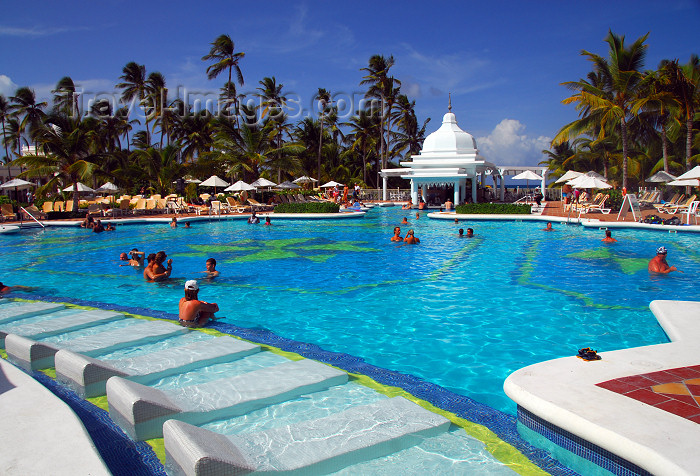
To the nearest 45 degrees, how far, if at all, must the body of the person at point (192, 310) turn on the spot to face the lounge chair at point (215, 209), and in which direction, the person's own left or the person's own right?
approximately 45° to the person's own left

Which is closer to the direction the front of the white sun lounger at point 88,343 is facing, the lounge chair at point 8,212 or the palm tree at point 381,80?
the palm tree

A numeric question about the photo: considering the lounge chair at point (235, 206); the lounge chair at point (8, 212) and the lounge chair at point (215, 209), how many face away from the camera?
0

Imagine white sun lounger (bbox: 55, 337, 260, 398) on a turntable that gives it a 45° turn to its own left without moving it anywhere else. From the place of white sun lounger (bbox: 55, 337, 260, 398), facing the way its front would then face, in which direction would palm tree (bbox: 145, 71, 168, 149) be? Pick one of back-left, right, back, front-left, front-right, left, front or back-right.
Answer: front

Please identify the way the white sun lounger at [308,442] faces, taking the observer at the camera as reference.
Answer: facing away from the viewer and to the right of the viewer

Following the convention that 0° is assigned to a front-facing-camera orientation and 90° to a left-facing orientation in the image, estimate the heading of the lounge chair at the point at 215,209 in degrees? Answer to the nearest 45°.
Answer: approximately 315°

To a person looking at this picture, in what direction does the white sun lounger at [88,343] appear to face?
facing away from the viewer and to the right of the viewer

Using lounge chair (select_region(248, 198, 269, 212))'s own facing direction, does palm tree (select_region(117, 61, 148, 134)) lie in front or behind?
behind

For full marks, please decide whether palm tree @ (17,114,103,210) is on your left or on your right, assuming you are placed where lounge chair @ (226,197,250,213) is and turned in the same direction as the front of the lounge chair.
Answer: on your right

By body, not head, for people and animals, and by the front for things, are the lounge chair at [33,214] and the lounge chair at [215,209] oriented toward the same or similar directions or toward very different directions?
same or similar directions

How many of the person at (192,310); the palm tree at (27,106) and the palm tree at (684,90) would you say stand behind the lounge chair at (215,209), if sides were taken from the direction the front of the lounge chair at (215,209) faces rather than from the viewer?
1

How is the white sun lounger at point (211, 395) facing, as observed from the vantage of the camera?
facing away from the viewer and to the right of the viewer

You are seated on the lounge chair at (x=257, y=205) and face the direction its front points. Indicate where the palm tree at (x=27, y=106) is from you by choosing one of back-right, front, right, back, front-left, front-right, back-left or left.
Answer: back

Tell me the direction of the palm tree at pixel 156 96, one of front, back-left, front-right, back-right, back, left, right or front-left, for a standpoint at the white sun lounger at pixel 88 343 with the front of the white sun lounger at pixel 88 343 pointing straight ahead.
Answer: front-left

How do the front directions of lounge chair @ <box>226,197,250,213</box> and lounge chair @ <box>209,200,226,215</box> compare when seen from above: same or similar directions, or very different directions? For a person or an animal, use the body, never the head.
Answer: same or similar directions

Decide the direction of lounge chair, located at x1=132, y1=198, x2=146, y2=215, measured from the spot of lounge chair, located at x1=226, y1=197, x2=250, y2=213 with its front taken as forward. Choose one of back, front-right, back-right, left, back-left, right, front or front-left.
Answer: back-right

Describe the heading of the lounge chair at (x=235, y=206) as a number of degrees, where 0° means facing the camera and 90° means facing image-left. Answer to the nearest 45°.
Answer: approximately 315°

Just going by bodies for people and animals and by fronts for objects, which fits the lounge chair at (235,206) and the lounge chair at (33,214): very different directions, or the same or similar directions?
same or similar directions

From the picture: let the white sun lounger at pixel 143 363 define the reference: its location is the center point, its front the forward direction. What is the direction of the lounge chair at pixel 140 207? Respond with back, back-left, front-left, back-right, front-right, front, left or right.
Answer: front-left

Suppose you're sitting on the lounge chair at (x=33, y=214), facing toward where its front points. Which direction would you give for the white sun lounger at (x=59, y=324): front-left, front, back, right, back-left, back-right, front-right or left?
front-right
